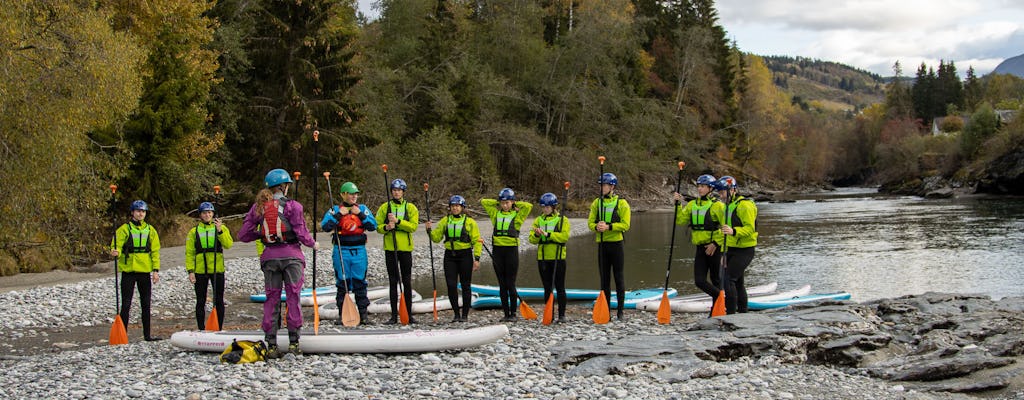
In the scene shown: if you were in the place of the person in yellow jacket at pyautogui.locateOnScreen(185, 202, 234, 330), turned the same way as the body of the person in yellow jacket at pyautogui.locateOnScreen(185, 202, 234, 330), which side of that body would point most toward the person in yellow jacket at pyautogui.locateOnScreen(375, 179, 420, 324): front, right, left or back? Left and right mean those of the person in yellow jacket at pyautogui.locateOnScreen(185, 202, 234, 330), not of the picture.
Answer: left

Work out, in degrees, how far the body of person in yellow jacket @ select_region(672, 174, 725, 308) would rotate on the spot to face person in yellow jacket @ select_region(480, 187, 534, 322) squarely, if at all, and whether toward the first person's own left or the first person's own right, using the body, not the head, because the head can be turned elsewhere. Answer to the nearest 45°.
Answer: approximately 45° to the first person's own right

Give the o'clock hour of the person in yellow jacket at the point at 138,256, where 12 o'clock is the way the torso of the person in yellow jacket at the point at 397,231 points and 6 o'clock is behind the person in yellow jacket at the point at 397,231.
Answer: the person in yellow jacket at the point at 138,256 is roughly at 3 o'clock from the person in yellow jacket at the point at 397,231.

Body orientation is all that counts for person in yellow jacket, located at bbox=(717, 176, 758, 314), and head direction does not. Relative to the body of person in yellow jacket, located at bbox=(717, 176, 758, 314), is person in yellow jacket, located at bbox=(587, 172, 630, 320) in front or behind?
in front

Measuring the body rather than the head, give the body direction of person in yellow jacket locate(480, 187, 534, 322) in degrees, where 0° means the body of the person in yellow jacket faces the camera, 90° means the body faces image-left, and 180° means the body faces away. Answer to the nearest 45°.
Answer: approximately 0°

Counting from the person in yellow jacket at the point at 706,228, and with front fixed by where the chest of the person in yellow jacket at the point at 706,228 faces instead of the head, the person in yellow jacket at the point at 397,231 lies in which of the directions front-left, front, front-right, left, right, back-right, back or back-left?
front-right

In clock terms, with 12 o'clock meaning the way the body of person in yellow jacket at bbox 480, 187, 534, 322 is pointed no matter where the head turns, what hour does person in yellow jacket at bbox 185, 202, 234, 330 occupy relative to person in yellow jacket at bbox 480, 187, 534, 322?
person in yellow jacket at bbox 185, 202, 234, 330 is roughly at 3 o'clock from person in yellow jacket at bbox 480, 187, 534, 322.

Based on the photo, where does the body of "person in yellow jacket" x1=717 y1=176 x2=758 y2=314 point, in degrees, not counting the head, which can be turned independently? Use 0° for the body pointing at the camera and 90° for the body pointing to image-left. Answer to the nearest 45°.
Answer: approximately 90°

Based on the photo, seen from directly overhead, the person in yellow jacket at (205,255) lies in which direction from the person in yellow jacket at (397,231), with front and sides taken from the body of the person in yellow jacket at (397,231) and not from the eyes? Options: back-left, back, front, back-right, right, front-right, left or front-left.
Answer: right

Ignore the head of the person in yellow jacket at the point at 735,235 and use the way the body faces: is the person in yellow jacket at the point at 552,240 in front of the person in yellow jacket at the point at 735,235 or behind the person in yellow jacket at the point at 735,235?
in front
